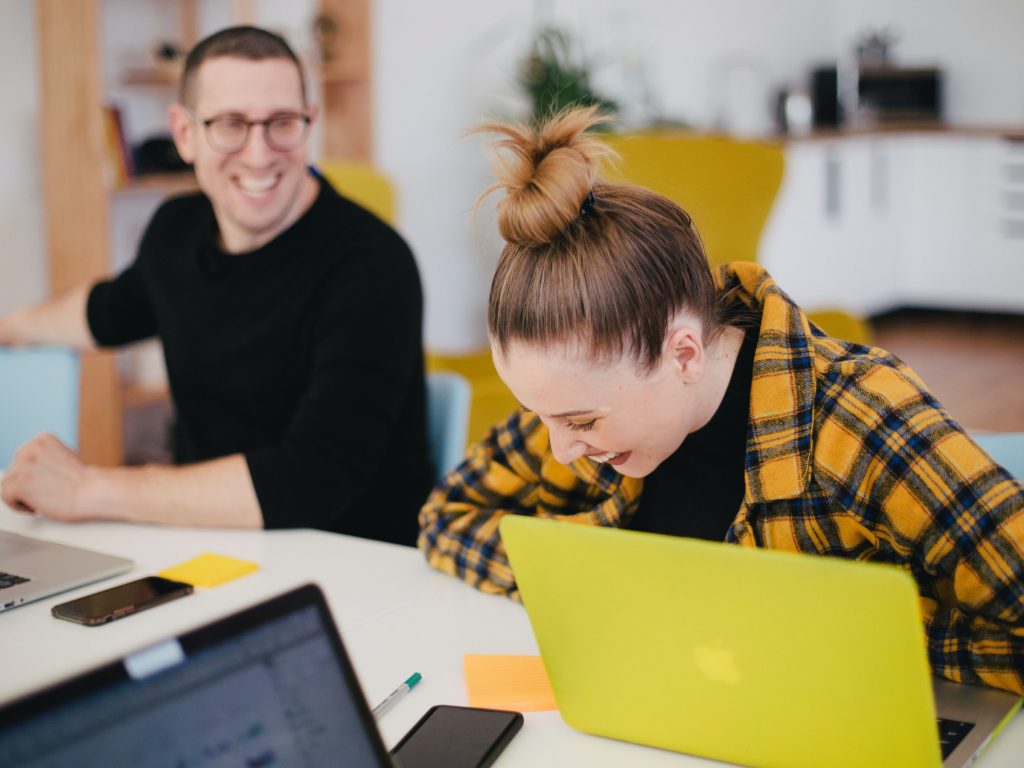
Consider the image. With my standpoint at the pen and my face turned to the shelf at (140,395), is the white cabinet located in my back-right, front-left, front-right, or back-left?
front-right

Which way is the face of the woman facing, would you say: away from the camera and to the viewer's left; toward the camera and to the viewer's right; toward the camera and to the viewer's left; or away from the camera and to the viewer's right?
toward the camera and to the viewer's left

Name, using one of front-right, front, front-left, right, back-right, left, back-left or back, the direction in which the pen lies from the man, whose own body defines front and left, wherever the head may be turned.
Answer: front-left

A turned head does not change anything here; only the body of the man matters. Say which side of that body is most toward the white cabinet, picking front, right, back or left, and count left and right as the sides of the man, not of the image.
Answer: back

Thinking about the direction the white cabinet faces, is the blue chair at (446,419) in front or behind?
in front

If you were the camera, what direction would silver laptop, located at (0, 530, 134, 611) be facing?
facing away from the viewer and to the right of the viewer

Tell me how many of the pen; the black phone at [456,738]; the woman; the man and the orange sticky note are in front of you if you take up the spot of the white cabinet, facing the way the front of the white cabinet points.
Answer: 5

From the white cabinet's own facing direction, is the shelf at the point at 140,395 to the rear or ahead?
ahead

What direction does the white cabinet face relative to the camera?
toward the camera

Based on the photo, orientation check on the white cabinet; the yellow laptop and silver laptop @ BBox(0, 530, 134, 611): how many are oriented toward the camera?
1

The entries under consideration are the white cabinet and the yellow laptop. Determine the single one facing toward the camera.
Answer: the white cabinet

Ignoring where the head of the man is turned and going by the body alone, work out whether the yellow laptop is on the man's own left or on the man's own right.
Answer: on the man's own left

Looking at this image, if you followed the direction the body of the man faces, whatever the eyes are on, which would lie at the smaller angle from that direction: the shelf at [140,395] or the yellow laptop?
the yellow laptop

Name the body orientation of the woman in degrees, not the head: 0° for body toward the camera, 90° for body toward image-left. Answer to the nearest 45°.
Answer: approximately 45°

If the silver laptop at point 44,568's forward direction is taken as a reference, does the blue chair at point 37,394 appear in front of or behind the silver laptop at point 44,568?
in front

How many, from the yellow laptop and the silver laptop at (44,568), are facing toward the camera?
0

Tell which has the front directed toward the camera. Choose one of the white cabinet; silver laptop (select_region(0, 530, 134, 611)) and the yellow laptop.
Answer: the white cabinet

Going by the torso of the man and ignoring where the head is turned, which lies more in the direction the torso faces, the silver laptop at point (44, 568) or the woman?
the silver laptop

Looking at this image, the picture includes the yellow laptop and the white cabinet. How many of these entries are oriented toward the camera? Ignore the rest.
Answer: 1
